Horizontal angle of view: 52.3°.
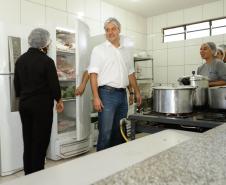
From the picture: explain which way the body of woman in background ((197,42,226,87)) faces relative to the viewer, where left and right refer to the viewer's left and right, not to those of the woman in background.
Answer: facing the viewer and to the left of the viewer

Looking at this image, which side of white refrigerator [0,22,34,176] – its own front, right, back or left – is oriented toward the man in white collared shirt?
left

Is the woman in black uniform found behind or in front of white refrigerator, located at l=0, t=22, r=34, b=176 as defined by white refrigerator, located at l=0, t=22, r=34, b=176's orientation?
in front

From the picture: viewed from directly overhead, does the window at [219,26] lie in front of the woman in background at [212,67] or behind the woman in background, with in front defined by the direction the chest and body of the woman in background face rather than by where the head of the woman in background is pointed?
behind

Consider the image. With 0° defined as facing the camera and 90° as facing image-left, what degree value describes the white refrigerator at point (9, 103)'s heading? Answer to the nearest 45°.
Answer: approximately 315°

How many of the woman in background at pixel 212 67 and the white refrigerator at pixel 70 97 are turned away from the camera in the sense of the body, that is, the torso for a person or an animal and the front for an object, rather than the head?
0

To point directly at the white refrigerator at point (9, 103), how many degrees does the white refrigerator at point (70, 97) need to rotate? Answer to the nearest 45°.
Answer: approximately 90° to its right

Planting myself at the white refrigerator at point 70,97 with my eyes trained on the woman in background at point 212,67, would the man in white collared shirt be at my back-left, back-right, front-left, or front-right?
front-right

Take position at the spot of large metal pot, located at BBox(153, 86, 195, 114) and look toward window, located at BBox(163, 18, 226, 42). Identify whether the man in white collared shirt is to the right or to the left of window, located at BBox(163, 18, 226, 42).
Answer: left

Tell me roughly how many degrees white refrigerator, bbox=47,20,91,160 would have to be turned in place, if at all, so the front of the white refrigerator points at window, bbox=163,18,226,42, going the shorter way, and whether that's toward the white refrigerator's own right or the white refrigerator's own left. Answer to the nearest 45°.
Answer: approximately 90° to the white refrigerator's own left

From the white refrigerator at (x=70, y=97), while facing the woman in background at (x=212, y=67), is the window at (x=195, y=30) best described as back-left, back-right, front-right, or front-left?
front-left

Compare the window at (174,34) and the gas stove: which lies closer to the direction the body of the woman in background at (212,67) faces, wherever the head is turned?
the gas stove

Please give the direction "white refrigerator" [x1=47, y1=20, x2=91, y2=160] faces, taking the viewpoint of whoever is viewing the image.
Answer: facing the viewer and to the right of the viewer

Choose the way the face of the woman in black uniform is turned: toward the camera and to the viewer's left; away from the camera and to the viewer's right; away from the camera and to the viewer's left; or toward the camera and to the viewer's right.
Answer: away from the camera and to the viewer's right

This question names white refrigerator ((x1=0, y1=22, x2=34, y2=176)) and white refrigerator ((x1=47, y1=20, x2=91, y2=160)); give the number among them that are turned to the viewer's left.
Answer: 0

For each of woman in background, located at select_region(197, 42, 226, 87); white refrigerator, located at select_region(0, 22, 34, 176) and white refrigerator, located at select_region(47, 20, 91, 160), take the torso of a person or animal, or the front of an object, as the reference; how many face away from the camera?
0

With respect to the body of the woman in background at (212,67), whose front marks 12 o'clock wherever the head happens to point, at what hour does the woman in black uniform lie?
The woman in black uniform is roughly at 12 o'clock from the woman in background.

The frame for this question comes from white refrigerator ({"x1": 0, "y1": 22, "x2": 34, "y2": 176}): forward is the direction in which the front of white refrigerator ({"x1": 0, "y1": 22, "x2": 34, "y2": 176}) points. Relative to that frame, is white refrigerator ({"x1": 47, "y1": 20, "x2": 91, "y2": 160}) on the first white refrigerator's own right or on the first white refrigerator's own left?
on the first white refrigerator's own left
